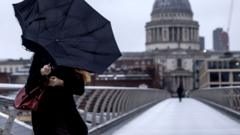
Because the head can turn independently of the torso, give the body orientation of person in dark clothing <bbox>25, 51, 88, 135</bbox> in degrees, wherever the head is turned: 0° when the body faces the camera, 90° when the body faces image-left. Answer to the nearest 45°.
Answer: approximately 0°
